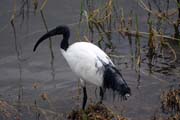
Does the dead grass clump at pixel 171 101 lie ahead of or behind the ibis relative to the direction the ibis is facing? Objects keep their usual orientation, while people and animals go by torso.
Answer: behind

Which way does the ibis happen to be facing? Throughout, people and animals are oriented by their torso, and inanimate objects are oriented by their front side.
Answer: to the viewer's left

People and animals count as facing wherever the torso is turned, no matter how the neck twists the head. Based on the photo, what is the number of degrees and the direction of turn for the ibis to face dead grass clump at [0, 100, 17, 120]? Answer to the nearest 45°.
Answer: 0° — it already faces it
